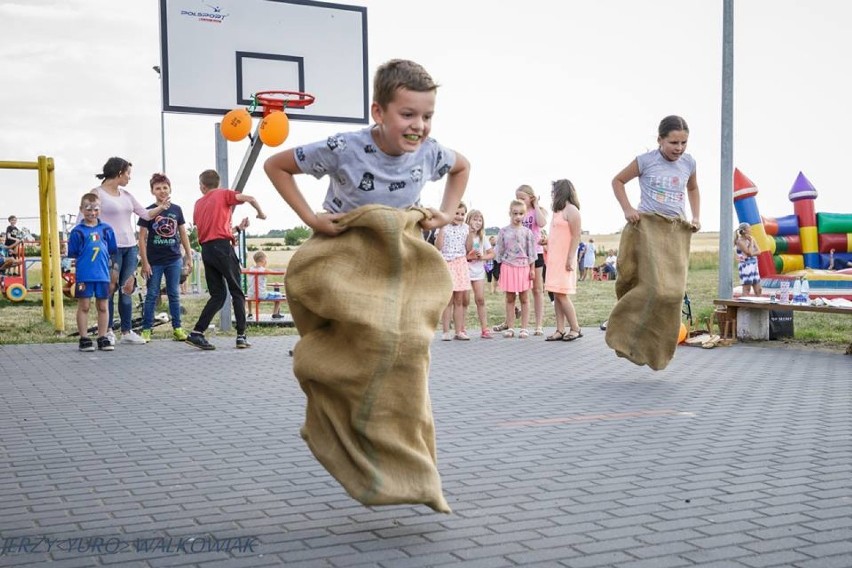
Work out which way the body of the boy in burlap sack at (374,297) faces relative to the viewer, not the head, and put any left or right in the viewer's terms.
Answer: facing the viewer and to the right of the viewer

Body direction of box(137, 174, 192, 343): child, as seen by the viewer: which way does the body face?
toward the camera

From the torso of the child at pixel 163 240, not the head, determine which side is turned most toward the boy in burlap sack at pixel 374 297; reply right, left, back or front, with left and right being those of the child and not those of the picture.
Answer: front

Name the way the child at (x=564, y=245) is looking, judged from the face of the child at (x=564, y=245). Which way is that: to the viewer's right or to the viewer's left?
to the viewer's left

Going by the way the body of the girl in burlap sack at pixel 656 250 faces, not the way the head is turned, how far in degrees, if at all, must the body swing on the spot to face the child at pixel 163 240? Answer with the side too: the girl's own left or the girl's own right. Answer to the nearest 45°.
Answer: approximately 135° to the girl's own right

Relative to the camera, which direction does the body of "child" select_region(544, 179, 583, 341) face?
to the viewer's left

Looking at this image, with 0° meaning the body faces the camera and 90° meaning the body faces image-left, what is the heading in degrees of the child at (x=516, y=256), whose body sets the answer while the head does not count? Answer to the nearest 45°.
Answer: approximately 0°

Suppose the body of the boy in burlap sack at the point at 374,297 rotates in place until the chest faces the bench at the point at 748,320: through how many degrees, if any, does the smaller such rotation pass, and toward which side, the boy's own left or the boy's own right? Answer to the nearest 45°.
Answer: approximately 90° to the boy's own left

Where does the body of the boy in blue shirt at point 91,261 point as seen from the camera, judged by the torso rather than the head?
toward the camera

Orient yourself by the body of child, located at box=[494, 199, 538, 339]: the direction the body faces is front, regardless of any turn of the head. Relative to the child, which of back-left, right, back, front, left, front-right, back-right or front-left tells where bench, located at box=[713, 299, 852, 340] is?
left

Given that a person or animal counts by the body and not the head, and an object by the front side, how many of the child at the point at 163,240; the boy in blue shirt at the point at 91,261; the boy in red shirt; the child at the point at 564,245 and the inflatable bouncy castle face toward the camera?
3

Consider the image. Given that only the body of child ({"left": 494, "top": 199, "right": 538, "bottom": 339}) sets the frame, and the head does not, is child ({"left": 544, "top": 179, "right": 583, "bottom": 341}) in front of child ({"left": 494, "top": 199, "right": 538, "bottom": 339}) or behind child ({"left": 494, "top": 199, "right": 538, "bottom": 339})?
in front

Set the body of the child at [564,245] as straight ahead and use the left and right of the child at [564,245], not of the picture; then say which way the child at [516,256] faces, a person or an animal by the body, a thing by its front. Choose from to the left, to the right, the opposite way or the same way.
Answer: to the left
